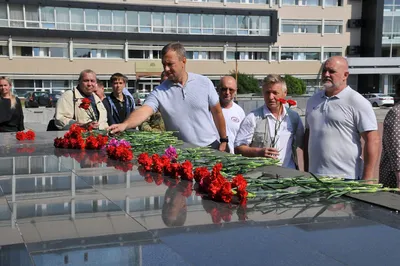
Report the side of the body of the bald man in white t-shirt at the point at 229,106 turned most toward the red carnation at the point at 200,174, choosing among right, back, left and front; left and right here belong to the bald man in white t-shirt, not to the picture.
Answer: front

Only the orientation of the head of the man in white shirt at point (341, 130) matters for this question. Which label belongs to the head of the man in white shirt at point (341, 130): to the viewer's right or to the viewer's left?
to the viewer's left

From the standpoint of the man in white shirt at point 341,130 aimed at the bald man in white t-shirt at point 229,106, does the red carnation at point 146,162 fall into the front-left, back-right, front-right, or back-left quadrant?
front-left

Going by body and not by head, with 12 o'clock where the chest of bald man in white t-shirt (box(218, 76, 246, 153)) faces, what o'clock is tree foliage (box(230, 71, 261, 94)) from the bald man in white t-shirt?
The tree foliage is roughly at 6 o'clock from the bald man in white t-shirt.

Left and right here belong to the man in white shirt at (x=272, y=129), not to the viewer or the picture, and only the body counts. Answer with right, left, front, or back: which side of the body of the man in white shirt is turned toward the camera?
front

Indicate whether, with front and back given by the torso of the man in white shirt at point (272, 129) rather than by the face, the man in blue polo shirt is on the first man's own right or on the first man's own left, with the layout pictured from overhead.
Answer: on the first man's own right

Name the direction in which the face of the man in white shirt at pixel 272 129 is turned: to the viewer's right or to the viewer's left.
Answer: to the viewer's left

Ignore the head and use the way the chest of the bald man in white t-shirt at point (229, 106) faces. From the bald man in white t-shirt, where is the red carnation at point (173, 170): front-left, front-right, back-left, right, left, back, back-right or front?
front

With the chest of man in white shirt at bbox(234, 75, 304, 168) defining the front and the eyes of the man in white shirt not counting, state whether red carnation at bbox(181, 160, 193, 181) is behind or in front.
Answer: in front

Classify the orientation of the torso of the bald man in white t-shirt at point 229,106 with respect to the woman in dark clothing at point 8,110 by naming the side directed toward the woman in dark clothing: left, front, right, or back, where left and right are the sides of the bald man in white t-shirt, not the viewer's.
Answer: right

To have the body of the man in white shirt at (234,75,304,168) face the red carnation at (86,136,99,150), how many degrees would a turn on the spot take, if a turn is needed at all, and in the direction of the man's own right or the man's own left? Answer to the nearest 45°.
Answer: approximately 90° to the man's own right

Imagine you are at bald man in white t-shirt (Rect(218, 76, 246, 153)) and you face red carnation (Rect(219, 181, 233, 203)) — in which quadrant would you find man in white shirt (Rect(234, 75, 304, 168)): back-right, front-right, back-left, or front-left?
front-left

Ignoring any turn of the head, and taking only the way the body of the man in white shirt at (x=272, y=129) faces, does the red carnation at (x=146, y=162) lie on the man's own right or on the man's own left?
on the man's own right

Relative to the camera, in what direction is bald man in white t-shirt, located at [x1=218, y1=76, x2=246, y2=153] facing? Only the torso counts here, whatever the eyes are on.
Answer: toward the camera
